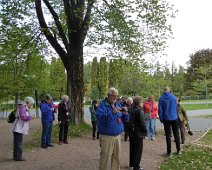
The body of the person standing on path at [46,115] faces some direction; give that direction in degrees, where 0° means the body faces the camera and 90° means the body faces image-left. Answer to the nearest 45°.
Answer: approximately 315°

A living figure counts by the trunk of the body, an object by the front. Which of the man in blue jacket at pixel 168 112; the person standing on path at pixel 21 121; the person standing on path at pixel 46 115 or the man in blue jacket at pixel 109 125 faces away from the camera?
the man in blue jacket at pixel 168 112

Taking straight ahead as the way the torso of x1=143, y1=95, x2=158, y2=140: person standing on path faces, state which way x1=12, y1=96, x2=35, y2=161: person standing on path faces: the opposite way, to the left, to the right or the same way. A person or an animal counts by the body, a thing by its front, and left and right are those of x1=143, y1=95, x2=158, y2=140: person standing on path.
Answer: to the left

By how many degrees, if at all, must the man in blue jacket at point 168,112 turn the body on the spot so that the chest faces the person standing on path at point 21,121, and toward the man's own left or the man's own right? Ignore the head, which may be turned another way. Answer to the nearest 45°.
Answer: approximately 135° to the man's own left

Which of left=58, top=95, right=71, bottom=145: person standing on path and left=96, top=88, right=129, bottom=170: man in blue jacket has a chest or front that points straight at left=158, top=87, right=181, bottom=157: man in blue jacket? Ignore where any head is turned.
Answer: the person standing on path

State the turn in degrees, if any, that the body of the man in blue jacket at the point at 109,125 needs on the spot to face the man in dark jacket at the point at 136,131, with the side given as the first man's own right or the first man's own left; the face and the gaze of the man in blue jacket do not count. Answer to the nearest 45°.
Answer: approximately 90° to the first man's own left

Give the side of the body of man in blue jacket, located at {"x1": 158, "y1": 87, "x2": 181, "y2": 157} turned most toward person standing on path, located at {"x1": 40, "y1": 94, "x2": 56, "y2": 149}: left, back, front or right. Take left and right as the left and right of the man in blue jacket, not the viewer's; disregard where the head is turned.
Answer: left

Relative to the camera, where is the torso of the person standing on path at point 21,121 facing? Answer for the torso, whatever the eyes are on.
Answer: to the viewer's right

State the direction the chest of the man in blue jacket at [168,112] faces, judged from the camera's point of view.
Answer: away from the camera

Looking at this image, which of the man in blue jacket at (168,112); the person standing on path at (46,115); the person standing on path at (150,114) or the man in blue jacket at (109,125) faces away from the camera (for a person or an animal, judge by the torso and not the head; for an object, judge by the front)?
the man in blue jacket at (168,112)

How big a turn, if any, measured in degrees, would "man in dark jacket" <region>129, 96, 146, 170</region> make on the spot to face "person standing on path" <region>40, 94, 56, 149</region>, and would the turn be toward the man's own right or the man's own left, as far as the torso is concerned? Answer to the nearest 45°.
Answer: approximately 90° to the man's own left
